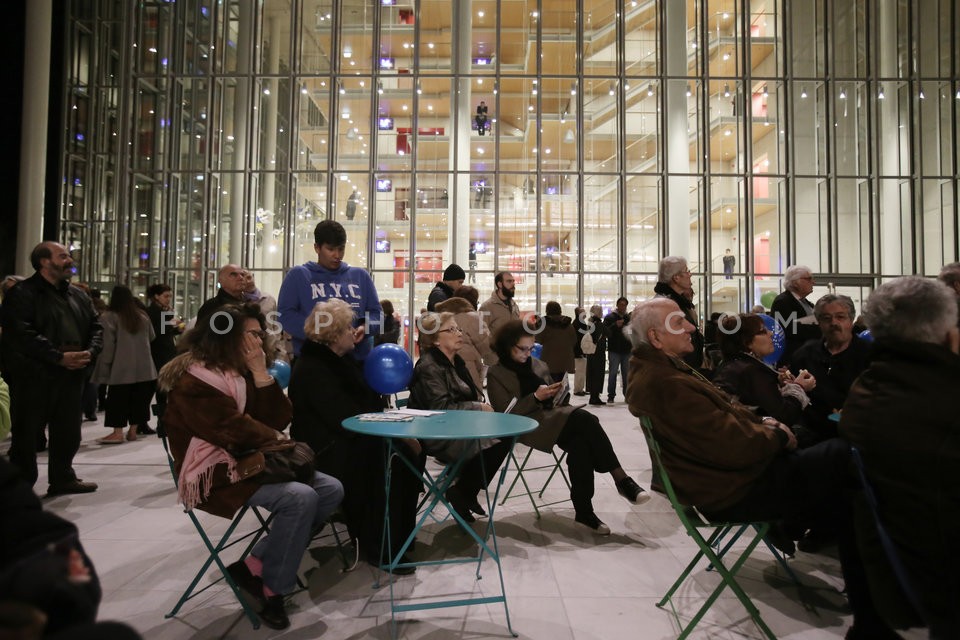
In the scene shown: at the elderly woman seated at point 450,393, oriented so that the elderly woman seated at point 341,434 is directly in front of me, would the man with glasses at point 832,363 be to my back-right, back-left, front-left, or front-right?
back-left

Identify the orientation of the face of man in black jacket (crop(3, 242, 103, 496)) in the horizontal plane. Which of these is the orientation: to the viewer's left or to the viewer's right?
to the viewer's right

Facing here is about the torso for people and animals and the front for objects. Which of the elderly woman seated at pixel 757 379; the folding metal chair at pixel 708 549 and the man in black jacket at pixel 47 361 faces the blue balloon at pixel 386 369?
the man in black jacket

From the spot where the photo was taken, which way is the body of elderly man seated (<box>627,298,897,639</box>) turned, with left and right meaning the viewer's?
facing to the right of the viewer

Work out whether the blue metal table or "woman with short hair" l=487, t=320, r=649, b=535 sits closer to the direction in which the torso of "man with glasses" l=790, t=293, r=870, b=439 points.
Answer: the blue metal table

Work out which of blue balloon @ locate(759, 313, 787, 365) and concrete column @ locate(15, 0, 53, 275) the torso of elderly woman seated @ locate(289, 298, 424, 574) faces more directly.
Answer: the blue balloon

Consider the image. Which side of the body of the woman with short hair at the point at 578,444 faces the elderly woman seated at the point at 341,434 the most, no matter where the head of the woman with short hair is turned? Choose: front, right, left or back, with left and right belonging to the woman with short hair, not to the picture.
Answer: right

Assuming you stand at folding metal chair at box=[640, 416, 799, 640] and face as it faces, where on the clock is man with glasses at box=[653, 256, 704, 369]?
The man with glasses is roughly at 9 o'clock from the folding metal chair.
